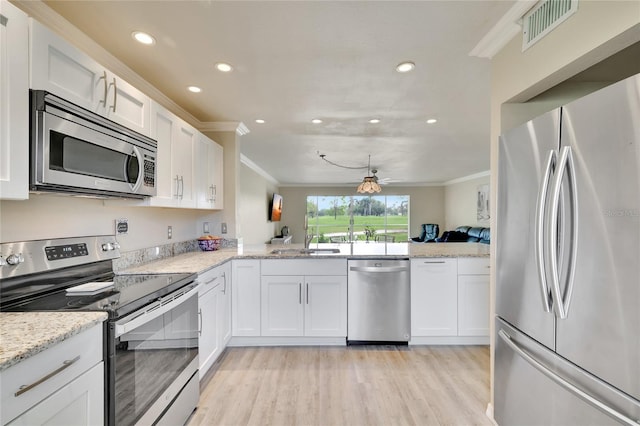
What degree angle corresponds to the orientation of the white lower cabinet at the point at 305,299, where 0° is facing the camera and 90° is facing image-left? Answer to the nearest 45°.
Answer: approximately 0°

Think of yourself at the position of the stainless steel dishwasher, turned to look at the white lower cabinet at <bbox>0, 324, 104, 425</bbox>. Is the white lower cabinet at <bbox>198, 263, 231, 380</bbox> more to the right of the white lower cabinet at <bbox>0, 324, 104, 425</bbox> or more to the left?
right

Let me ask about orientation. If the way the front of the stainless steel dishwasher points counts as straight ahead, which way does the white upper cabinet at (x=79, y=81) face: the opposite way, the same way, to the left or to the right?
to the left

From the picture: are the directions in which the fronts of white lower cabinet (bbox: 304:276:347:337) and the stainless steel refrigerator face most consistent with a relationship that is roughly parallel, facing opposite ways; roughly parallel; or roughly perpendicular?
roughly perpendicular

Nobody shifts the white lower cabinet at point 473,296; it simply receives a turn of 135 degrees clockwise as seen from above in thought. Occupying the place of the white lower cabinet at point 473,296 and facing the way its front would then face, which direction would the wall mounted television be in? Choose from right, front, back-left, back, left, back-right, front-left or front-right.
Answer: front

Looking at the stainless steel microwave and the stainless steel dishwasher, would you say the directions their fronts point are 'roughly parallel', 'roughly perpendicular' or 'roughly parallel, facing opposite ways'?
roughly perpendicular

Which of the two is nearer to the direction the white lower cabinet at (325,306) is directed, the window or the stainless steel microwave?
the stainless steel microwave

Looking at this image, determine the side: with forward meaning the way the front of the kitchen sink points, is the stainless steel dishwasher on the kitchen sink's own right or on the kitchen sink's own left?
on the kitchen sink's own left

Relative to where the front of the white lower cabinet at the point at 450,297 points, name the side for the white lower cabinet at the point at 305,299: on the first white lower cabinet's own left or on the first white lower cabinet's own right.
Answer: on the first white lower cabinet's own right

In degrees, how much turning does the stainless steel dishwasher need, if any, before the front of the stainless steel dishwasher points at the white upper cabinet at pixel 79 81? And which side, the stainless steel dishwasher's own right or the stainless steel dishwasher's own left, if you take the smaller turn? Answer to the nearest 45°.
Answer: approximately 45° to the stainless steel dishwasher's own right

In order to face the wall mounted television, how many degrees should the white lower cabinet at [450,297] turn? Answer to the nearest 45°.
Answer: approximately 135° to its right
